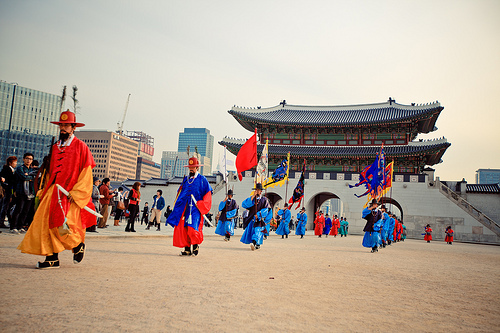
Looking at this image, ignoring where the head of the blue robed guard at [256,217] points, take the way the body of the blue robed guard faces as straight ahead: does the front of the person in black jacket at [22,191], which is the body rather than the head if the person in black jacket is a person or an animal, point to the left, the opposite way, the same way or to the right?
to the left

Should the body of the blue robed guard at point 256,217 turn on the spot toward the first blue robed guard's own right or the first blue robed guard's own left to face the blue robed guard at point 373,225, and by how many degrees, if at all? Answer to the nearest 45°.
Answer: approximately 135° to the first blue robed guard's own left

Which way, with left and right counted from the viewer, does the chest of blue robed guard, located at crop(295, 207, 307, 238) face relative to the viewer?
facing the viewer and to the left of the viewer

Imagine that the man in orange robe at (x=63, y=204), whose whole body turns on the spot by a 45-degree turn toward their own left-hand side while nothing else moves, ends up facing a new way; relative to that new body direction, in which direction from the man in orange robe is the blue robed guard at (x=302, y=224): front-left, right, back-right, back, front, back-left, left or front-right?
back-left

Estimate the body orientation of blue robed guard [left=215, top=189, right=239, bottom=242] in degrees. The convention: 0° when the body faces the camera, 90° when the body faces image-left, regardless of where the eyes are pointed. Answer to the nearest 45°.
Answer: approximately 45°

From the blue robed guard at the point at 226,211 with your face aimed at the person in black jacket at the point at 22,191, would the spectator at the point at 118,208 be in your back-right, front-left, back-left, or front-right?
front-right

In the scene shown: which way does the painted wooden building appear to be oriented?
toward the camera

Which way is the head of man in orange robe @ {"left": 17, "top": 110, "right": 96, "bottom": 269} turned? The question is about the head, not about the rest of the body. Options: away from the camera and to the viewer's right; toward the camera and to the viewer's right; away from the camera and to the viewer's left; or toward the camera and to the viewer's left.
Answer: toward the camera and to the viewer's left

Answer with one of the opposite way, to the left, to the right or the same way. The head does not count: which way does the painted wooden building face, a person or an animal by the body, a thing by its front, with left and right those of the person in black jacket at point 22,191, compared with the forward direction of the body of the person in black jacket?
to the right

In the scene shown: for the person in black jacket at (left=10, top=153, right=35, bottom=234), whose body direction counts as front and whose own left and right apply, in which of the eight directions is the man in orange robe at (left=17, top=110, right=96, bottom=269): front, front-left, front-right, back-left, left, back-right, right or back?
front-right

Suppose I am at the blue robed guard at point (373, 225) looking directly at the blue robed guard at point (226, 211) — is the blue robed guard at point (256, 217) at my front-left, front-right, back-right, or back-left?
front-left

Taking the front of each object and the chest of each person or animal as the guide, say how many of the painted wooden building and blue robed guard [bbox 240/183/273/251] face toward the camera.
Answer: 2

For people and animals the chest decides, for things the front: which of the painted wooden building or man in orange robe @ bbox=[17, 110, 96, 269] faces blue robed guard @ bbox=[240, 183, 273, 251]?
the painted wooden building

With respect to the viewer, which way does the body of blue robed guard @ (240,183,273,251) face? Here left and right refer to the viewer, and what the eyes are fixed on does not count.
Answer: facing the viewer
